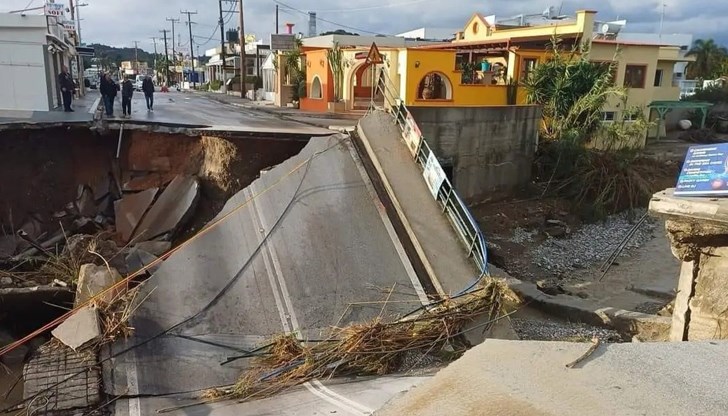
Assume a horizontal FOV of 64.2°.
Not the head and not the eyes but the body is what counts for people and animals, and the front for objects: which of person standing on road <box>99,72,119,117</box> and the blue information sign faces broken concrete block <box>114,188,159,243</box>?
the person standing on road

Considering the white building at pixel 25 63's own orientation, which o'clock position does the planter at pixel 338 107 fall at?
The planter is roughly at 12 o'clock from the white building.

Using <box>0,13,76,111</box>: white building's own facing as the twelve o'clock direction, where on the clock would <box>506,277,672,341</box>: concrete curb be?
The concrete curb is roughly at 2 o'clock from the white building.

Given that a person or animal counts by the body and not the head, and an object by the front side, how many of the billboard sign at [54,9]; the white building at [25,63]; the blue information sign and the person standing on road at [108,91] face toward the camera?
3

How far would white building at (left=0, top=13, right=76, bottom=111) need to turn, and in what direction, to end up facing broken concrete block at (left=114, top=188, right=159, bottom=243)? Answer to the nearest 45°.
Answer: approximately 90° to its right

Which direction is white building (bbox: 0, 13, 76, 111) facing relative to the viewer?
to the viewer's right

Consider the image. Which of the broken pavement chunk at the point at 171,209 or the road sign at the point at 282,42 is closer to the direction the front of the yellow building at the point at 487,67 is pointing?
the broken pavement chunk
